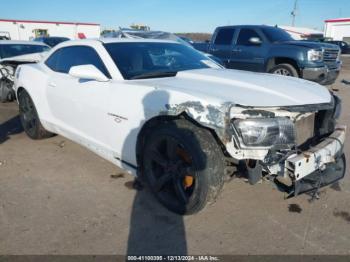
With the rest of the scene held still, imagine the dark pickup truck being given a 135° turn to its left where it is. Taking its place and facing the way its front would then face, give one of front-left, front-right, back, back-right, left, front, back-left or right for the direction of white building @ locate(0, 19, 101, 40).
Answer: front-left

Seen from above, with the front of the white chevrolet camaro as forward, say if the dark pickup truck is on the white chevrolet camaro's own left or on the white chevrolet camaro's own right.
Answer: on the white chevrolet camaro's own left

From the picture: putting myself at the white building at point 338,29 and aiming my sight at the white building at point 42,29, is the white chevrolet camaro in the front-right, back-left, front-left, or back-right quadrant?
front-left

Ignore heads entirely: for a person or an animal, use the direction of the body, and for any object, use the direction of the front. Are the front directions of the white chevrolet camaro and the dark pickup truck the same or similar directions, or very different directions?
same or similar directions

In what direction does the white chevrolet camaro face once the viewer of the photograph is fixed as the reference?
facing the viewer and to the right of the viewer

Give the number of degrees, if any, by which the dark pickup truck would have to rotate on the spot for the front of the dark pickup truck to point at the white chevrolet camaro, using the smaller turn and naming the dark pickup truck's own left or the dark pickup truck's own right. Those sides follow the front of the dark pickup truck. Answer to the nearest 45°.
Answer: approximately 45° to the dark pickup truck's own right

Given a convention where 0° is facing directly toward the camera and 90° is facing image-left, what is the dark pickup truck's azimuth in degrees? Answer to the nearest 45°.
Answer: approximately 315°

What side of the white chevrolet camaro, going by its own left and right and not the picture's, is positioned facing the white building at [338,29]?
left

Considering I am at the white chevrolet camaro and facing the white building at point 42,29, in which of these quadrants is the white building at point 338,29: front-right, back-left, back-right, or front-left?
front-right

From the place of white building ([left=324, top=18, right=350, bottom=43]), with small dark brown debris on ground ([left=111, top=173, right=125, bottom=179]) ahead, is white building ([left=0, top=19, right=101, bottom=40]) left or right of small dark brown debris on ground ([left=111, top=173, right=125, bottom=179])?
right

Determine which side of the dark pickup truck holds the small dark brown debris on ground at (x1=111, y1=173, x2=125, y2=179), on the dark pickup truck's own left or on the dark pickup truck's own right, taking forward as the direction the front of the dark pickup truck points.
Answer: on the dark pickup truck's own right

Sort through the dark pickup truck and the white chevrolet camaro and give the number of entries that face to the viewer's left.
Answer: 0
